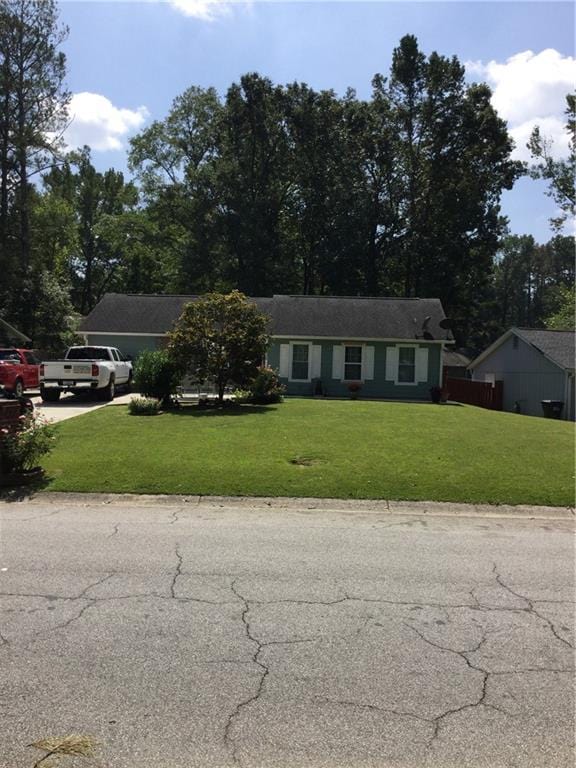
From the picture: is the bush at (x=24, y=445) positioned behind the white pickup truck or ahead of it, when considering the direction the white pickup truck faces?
behind

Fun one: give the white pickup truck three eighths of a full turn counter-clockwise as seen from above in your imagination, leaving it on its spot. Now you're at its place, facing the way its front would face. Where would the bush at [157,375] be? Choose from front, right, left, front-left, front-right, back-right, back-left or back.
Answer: back-left

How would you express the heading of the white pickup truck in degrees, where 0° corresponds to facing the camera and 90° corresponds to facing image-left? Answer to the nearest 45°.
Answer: approximately 225°

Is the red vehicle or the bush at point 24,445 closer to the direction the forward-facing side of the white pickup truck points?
the red vehicle

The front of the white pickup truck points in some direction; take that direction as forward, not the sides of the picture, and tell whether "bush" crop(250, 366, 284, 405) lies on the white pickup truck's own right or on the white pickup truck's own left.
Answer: on the white pickup truck's own right

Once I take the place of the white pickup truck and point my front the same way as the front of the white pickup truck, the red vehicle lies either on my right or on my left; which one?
on my left

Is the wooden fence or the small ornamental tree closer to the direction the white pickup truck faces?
the wooden fence
